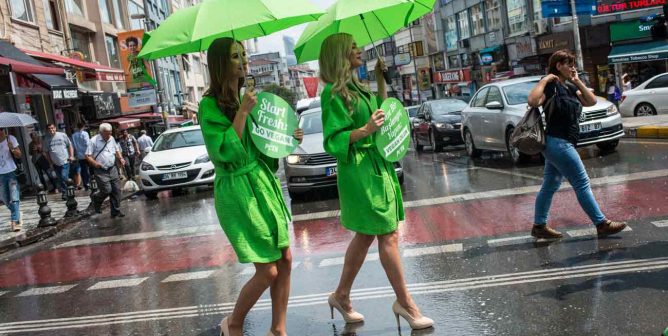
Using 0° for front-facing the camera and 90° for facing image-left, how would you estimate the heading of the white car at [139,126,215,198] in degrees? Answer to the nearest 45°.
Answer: approximately 0°

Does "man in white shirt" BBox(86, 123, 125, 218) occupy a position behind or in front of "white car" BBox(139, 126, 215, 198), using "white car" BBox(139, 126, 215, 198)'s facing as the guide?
in front

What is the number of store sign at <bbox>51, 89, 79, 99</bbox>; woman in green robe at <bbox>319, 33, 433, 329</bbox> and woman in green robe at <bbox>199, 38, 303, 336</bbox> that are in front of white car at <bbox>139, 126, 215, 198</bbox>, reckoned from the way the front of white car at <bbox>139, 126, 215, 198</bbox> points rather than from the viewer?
2

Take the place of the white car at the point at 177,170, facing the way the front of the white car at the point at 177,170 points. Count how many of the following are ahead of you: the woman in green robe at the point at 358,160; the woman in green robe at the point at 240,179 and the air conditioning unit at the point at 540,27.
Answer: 2

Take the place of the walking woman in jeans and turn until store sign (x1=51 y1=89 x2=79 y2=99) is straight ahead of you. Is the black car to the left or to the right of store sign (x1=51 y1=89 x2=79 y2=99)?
right
